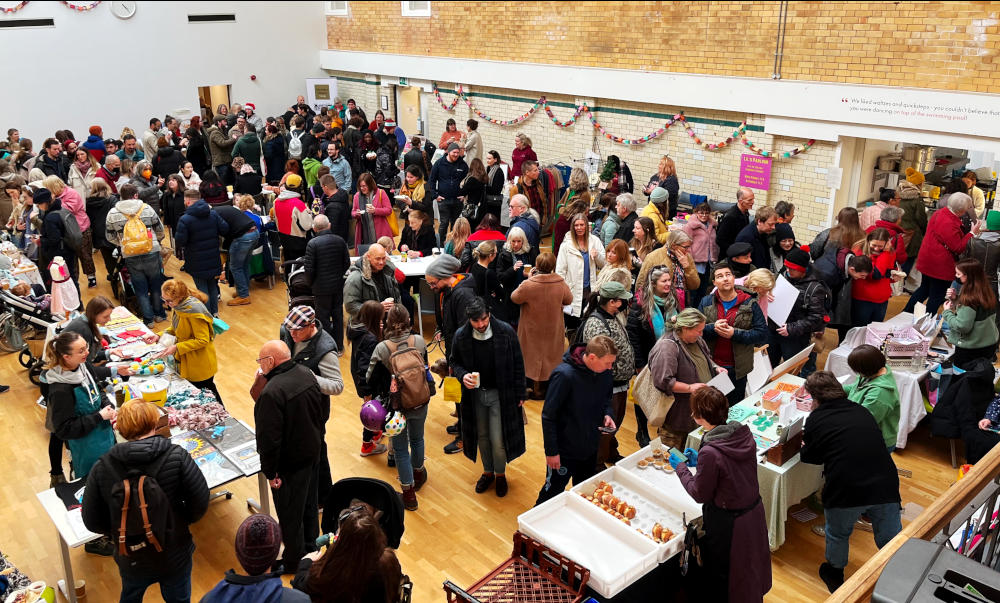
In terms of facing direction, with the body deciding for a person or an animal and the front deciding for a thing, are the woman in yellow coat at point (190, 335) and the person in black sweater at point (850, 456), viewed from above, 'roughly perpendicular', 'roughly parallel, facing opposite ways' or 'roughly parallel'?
roughly perpendicular

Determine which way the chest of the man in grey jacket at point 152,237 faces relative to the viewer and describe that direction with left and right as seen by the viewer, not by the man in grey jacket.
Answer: facing away from the viewer

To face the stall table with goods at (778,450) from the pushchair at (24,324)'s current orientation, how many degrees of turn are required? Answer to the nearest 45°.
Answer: approximately 45° to its right

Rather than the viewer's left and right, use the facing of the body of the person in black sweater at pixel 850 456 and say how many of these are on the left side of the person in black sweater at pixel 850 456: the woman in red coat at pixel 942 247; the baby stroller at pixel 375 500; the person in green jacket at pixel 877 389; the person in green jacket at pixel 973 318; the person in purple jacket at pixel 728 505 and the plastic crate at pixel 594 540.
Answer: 3

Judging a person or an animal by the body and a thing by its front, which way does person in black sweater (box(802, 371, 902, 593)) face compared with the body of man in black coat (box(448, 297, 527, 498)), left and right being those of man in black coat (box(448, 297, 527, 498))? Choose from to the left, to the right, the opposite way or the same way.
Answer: the opposite way

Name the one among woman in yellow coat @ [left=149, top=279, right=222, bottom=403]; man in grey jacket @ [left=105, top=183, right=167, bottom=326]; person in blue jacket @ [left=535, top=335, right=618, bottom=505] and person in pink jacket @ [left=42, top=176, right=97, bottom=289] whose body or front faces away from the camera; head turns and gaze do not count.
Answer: the man in grey jacket

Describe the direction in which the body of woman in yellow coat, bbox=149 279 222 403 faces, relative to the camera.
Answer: to the viewer's left

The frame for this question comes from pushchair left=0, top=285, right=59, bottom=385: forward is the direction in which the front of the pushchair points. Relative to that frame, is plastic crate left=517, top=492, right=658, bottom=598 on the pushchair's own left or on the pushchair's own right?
on the pushchair's own right

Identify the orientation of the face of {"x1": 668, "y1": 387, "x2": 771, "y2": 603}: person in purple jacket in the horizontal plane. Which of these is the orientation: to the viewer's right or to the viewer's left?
to the viewer's left

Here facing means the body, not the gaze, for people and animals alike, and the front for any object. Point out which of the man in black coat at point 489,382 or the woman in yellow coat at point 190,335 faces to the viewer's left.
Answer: the woman in yellow coat
